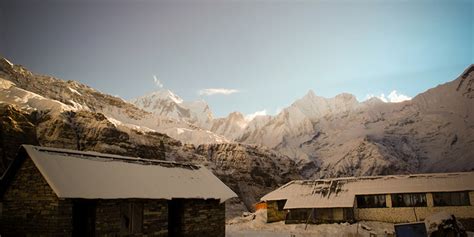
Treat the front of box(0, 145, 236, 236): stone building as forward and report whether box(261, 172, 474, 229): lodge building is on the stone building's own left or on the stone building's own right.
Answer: on the stone building's own left

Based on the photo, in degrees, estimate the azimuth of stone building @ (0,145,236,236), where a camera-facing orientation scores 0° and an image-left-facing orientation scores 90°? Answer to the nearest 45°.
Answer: approximately 315°
